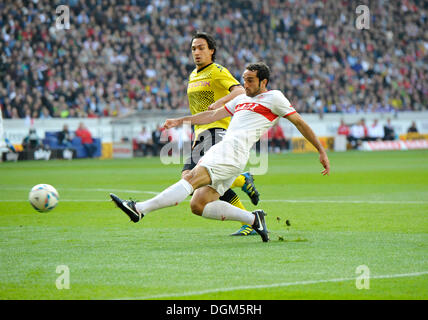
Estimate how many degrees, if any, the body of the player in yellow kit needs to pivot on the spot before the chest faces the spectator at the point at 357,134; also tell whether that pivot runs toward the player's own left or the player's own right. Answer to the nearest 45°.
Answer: approximately 135° to the player's own right

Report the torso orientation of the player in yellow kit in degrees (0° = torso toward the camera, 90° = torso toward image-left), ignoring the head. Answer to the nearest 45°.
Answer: approximately 45°

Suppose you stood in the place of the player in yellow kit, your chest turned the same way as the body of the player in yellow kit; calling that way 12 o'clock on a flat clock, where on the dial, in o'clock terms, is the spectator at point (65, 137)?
The spectator is roughly at 4 o'clock from the player in yellow kit.

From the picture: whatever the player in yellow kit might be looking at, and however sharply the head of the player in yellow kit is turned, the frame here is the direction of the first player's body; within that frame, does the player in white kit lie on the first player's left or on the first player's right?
on the first player's left

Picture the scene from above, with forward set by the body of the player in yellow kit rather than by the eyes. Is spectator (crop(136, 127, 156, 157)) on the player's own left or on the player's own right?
on the player's own right

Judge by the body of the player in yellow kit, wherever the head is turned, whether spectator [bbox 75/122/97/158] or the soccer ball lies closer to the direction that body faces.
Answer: the soccer ball

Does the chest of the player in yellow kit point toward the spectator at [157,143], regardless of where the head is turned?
no

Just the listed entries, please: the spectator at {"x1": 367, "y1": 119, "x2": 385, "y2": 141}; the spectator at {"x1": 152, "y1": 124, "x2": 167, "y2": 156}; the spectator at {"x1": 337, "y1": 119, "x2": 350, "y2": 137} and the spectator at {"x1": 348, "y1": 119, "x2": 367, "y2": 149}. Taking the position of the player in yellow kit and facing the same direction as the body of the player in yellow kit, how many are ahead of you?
0

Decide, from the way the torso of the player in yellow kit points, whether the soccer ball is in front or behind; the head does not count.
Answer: in front

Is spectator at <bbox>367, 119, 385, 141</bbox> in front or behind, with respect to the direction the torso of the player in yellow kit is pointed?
behind

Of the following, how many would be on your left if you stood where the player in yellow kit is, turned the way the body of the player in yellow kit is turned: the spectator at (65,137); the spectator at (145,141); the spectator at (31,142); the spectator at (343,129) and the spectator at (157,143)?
0

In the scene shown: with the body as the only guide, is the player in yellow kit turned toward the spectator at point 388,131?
no

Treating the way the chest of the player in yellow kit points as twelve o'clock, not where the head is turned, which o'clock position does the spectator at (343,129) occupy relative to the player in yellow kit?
The spectator is roughly at 5 o'clock from the player in yellow kit.

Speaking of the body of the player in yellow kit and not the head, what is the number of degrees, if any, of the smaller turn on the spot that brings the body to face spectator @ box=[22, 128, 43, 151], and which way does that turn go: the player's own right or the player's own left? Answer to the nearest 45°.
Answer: approximately 135° to the player's own right

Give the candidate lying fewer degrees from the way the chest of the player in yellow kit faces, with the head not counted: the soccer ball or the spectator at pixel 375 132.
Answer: the soccer ball
